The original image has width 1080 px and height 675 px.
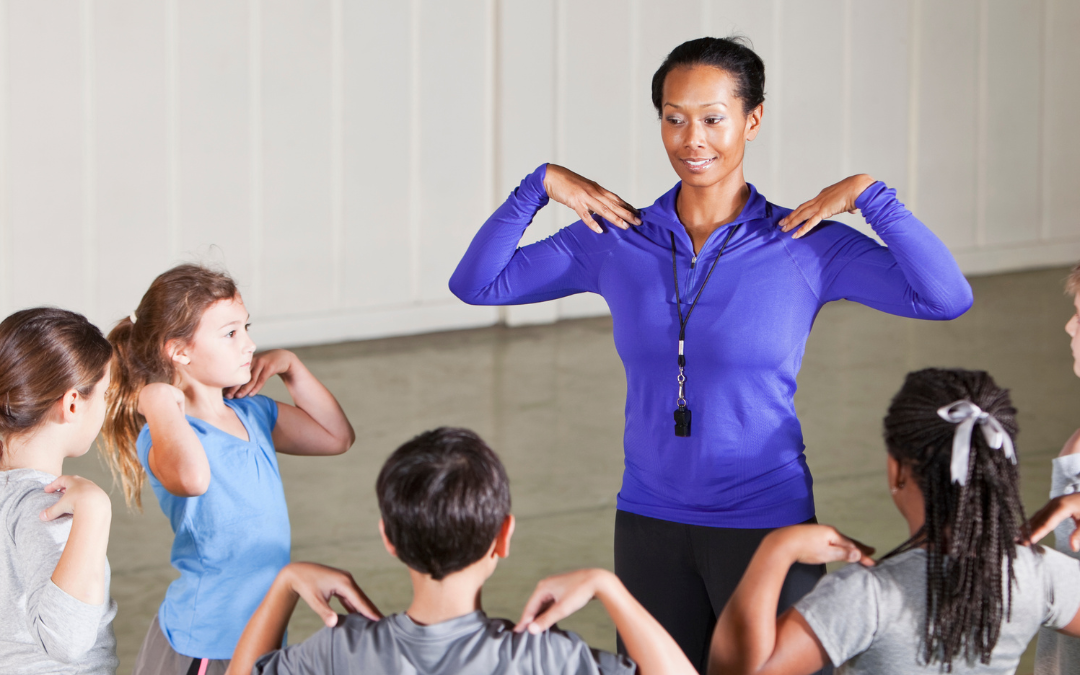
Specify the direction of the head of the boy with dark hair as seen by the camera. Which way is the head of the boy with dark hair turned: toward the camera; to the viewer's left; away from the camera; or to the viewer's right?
away from the camera

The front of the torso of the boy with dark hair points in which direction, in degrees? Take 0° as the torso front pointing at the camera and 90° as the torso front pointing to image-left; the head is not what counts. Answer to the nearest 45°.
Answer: approximately 180°

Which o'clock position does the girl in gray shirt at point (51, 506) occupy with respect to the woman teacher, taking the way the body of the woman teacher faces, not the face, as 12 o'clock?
The girl in gray shirt is roughly at 2 o'clock from the woman teacher.

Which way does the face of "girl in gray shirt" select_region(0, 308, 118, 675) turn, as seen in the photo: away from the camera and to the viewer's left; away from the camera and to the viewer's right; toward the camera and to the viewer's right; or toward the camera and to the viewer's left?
away from the camera and to the viewer's right

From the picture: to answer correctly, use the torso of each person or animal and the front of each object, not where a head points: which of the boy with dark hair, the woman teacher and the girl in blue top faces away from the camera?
the boy with dark hair

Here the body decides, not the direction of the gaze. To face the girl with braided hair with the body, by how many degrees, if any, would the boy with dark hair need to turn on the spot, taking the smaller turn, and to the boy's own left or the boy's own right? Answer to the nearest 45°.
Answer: approximately 90° to the boy's own right

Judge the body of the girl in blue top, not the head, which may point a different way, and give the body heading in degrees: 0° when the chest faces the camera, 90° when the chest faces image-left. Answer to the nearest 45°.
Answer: approximately 315°

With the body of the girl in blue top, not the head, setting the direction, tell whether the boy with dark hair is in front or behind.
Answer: in front

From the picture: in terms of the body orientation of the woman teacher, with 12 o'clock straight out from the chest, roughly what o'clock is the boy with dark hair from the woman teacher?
The boy with dark hair is roughly at 1 o'clock from the woman teacher.

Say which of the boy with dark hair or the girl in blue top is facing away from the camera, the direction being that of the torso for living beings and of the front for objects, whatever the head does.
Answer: the boy with dark hair

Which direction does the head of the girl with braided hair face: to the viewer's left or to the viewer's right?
to the viewer's left

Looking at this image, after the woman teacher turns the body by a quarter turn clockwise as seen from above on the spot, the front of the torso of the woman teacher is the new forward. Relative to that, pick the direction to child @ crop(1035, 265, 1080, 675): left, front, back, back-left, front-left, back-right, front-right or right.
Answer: back

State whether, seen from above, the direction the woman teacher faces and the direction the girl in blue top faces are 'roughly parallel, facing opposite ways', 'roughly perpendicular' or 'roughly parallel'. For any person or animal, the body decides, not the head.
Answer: roughly perpendicular

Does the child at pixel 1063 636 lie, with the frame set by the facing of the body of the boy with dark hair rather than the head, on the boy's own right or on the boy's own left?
on the boy's own right

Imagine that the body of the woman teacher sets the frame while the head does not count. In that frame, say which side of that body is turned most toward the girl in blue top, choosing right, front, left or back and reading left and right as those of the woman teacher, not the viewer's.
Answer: right
